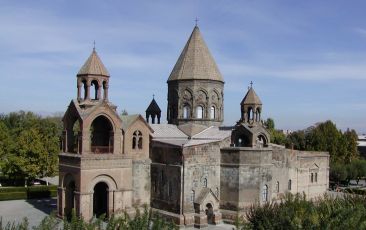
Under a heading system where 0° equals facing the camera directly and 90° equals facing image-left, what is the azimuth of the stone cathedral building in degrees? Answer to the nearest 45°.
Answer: approximately 45°
